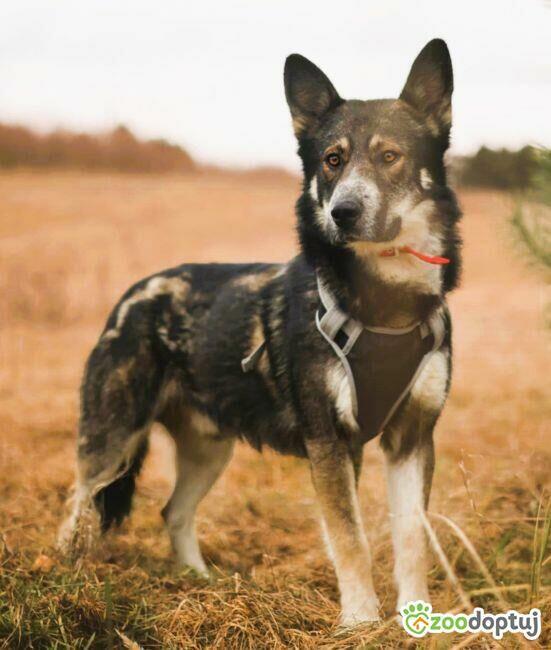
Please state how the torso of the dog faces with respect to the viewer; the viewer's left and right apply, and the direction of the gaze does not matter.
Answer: facing the viewer and to the right of the viewer

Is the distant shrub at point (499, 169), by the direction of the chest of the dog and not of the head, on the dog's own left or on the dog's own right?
on the dog's own left
